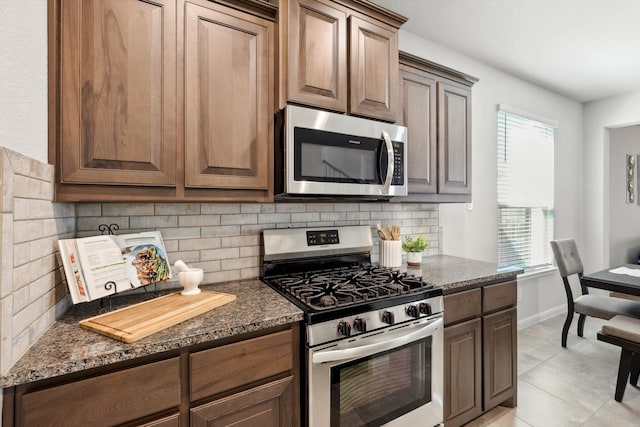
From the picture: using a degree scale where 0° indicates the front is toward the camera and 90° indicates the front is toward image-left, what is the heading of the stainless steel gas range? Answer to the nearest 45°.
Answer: approximately 315°

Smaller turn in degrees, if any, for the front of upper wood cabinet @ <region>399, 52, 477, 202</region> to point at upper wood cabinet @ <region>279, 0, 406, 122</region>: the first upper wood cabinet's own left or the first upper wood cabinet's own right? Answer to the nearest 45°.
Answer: approximately 90° to the first upper wood cabinet's own right

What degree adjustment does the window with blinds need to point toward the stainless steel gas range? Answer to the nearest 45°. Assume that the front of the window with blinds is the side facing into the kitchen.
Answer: approximately 45° to its right

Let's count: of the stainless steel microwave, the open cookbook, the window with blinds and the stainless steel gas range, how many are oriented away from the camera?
0

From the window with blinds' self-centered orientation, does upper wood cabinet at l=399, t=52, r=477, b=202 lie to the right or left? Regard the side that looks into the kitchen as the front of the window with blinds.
on its right

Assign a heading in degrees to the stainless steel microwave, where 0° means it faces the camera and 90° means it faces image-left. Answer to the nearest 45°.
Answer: approximately 315°

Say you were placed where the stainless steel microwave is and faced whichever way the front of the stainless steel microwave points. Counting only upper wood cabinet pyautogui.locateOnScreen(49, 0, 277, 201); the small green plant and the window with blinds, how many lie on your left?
2

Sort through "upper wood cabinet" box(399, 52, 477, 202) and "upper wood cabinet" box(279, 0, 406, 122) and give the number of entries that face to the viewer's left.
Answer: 0

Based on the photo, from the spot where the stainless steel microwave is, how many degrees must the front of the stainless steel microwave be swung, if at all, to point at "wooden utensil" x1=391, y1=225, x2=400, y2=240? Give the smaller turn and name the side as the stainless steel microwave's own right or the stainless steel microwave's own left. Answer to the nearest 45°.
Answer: approximately 90° to the stainless steel microwave's own left

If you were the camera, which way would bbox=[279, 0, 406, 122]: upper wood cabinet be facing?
facing the viewer and to the right of the viewer

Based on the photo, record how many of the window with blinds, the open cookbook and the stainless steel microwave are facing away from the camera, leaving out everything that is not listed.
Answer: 0

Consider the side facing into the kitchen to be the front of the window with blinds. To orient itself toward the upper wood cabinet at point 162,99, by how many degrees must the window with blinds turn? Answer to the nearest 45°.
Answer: approximately 45° to its right

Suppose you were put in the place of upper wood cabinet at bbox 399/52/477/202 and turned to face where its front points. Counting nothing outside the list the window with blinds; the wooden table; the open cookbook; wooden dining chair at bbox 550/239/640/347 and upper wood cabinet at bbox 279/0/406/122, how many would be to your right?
2

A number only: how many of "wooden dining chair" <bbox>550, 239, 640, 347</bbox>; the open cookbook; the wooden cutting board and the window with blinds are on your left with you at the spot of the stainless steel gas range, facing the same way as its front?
2

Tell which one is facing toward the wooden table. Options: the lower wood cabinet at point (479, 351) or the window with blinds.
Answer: the window with blinds

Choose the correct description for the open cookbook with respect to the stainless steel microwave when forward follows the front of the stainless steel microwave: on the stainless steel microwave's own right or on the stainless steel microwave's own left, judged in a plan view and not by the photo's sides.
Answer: on the stainless steel microwave's own right
